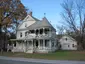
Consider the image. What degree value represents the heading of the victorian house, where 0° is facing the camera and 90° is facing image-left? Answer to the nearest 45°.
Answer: approximately 0°
